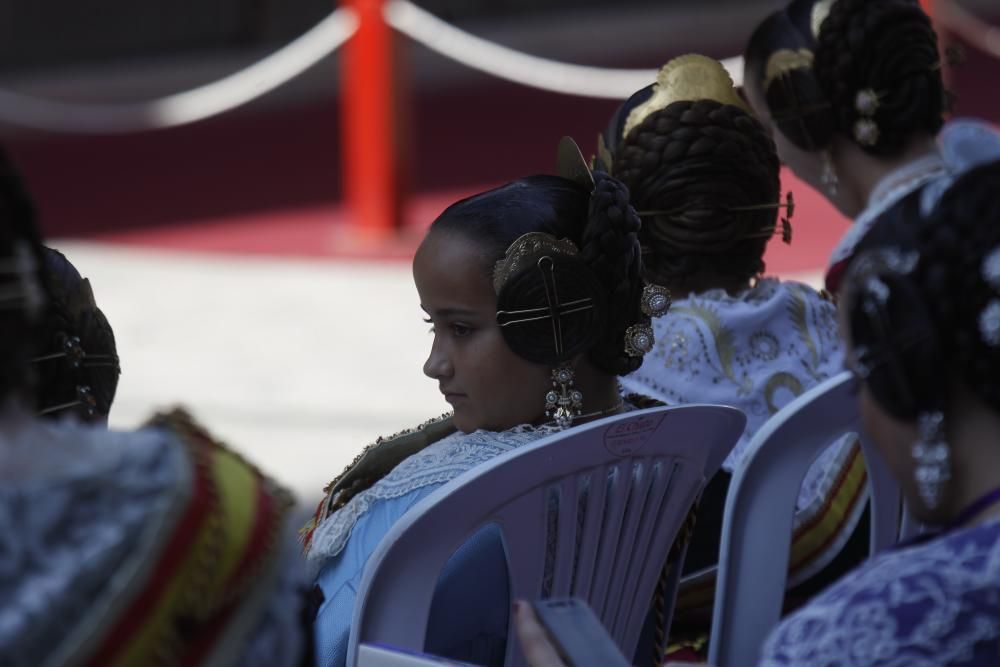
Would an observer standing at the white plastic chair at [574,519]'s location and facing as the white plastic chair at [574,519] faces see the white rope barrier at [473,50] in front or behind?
in front

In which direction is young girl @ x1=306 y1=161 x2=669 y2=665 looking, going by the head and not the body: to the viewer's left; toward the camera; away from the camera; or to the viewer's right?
to the viewer's left

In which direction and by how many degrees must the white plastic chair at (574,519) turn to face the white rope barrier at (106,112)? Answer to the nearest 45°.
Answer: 0° — it already faces it

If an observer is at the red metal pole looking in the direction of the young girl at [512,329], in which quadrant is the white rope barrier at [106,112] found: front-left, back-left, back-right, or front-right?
back-right

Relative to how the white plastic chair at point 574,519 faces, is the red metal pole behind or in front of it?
in front

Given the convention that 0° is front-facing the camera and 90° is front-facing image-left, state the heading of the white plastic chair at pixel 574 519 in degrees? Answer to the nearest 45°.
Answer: approximately 135°
